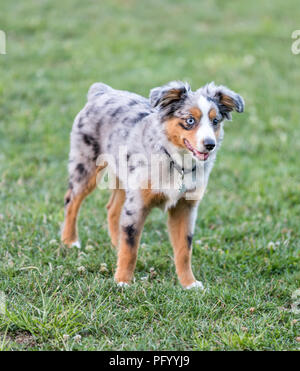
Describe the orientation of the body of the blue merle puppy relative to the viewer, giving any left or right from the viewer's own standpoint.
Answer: facing the viewer and to the right of the viewer
